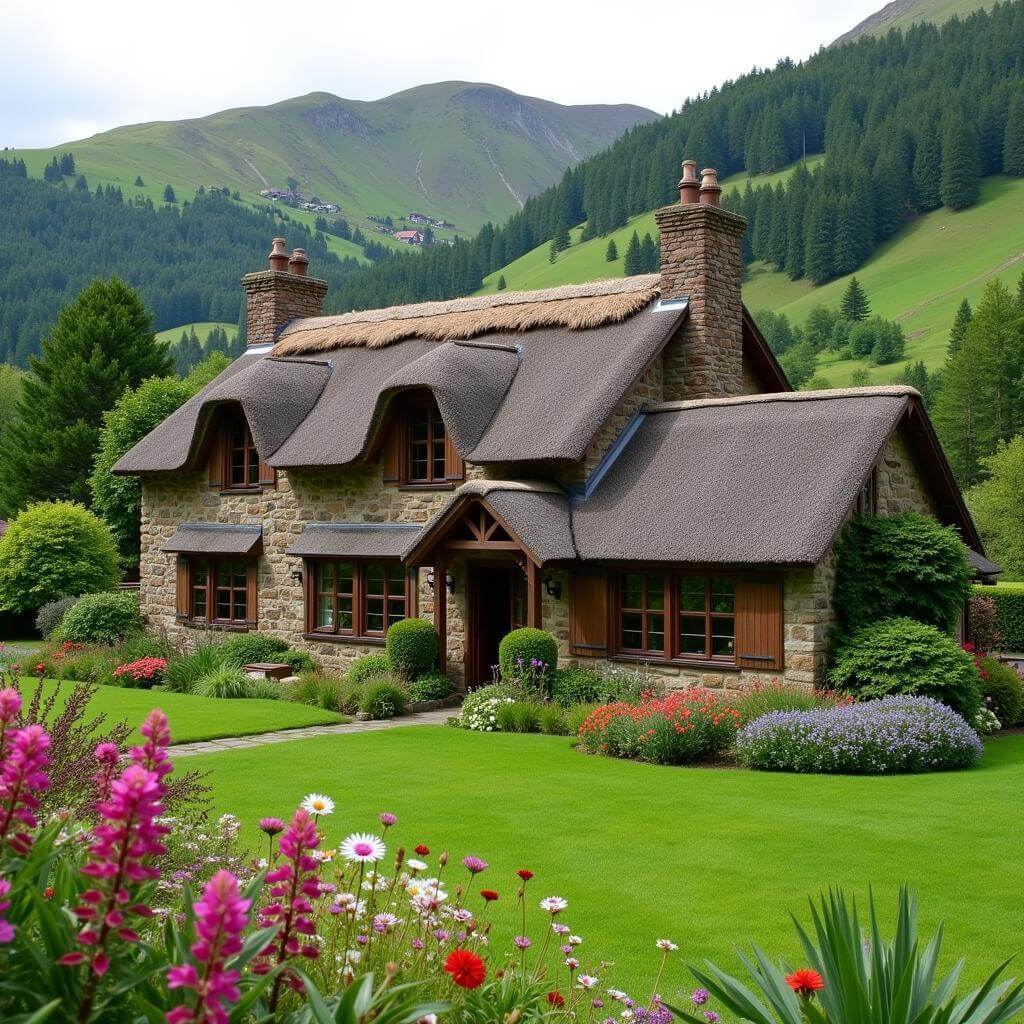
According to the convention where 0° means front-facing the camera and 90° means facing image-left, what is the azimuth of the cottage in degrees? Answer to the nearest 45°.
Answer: approximately 45°

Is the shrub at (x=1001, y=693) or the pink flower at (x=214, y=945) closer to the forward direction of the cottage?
the pink flower

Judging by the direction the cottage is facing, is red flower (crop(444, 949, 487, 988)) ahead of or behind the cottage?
ahead

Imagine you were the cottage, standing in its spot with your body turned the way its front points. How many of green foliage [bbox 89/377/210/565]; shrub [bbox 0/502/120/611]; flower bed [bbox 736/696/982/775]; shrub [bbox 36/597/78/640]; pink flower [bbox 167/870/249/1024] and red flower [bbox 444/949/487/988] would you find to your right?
3

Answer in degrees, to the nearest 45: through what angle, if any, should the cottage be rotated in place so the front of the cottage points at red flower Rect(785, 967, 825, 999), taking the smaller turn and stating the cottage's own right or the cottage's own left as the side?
approximately 45° to the cottage's own left

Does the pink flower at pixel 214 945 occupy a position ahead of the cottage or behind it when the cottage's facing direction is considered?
ahead

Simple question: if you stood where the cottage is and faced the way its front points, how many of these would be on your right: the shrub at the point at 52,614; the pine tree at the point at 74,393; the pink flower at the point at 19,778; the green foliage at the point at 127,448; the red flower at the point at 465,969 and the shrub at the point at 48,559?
4

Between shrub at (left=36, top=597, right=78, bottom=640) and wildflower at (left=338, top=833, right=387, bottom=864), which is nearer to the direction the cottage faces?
the wildflower

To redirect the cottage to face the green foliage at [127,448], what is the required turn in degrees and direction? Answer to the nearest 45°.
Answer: approximately 90° to its right

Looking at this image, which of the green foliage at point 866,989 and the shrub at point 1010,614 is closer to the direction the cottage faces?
the green foliage

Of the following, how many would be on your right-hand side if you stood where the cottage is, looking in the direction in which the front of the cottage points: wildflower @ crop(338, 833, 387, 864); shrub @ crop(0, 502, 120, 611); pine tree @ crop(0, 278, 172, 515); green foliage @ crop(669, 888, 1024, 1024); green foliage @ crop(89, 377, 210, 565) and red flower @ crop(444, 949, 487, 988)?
3

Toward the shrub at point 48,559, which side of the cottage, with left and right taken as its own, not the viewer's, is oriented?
right

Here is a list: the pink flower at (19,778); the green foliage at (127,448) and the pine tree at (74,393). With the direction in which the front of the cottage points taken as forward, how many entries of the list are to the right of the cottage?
2
